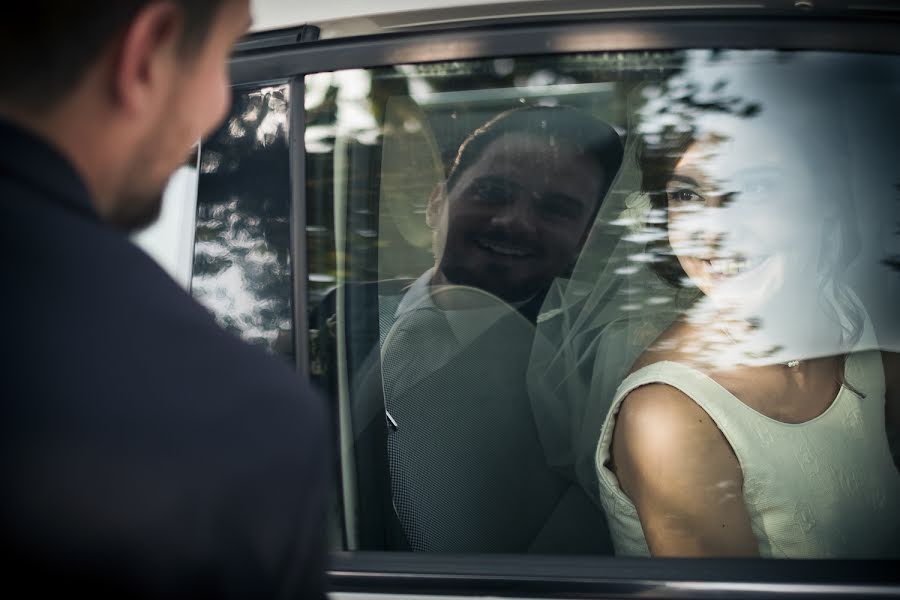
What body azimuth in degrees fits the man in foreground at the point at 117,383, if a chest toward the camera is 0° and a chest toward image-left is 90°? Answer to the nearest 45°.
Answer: approximately 225°

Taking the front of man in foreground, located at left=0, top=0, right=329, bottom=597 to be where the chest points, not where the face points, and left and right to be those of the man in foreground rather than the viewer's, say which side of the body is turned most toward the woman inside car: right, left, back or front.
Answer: front

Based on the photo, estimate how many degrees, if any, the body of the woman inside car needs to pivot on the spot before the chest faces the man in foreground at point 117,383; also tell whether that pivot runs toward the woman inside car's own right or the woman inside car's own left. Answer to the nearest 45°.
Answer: approximately 45° to the woman inside car's own right

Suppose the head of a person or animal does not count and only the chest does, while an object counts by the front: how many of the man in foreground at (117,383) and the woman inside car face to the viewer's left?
0

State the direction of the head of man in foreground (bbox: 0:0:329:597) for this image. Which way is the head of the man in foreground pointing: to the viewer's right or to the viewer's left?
to the viewer's right

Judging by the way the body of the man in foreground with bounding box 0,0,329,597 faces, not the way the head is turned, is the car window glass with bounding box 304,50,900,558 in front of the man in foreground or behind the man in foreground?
in front

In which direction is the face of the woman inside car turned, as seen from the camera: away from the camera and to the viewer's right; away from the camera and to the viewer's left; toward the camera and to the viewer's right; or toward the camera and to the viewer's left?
toward the camera and to the viewer's left
